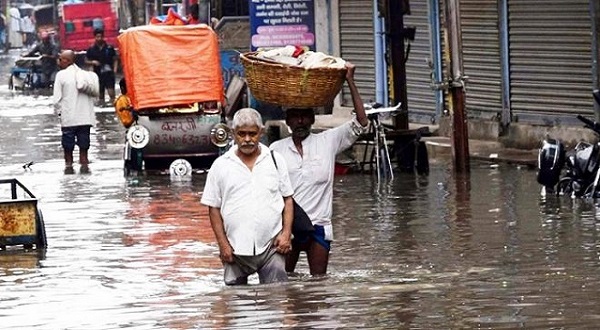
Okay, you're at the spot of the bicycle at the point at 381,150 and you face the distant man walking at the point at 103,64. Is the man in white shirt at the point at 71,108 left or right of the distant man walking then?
left

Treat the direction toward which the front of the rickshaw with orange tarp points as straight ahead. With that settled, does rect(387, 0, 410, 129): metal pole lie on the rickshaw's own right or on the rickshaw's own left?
on the rickshaw's own right

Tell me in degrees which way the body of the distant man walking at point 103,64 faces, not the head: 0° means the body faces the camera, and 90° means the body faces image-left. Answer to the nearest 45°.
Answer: approximately 0°

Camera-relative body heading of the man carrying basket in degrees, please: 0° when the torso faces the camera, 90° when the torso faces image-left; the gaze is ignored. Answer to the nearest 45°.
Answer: approximately 0°

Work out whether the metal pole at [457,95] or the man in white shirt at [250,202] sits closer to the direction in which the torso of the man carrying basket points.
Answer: the man in white shirt

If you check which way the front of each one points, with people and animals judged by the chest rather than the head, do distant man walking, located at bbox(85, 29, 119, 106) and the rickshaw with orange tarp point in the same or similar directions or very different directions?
very different directions

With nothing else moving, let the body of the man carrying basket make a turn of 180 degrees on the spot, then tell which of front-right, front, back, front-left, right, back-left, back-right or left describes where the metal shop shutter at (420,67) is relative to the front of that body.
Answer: front

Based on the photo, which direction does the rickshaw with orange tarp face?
away from the camera

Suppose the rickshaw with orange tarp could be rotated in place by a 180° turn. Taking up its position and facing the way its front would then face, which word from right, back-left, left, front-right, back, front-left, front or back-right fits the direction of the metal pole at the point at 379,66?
back-left

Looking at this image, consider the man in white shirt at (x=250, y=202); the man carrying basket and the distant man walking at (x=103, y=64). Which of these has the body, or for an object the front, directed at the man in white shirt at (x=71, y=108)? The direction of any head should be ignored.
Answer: the distant man walking

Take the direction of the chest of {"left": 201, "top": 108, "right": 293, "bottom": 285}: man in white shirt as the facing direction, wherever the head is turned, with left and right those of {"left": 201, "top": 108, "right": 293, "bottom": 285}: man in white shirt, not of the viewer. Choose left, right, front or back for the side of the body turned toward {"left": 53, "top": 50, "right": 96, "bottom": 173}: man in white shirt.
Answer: back
